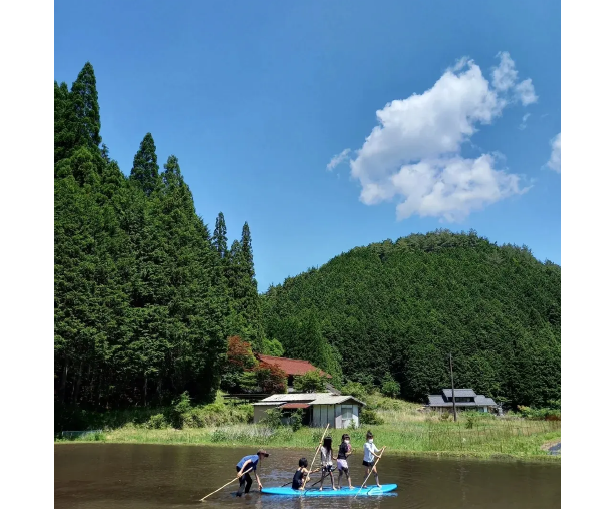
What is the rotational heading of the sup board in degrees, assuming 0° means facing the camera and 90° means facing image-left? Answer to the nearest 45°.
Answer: approximately 270°

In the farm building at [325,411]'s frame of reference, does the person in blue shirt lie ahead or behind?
ahead

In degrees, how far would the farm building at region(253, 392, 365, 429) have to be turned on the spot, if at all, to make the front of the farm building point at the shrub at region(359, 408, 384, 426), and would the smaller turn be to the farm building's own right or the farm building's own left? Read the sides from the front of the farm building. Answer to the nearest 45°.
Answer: approximately 135° to the farm building's own left

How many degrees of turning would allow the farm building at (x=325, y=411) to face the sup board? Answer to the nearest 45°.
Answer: approximately 45° to its left

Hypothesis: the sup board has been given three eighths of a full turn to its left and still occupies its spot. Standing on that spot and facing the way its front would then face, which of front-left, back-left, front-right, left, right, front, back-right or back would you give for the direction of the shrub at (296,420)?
front-right

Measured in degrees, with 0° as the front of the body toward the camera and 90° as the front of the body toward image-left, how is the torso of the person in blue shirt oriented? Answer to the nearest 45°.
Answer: approximately 270°

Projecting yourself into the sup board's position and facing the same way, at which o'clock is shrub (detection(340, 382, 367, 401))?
The shrub is roughly at 9 o'clock from the sup board.

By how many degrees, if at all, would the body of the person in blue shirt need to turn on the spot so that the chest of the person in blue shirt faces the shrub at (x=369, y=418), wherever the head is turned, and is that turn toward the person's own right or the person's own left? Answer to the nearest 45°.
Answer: approximately 90° to the person's own left

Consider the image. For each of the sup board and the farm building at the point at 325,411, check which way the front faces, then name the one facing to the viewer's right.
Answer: the sup board

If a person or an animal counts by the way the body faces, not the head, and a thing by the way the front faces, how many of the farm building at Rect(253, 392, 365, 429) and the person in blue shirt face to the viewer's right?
1

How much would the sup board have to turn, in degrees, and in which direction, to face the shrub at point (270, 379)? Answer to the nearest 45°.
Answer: approximately 90° to its left

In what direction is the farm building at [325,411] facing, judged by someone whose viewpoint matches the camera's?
facing the viewer and to the left of the viewer
